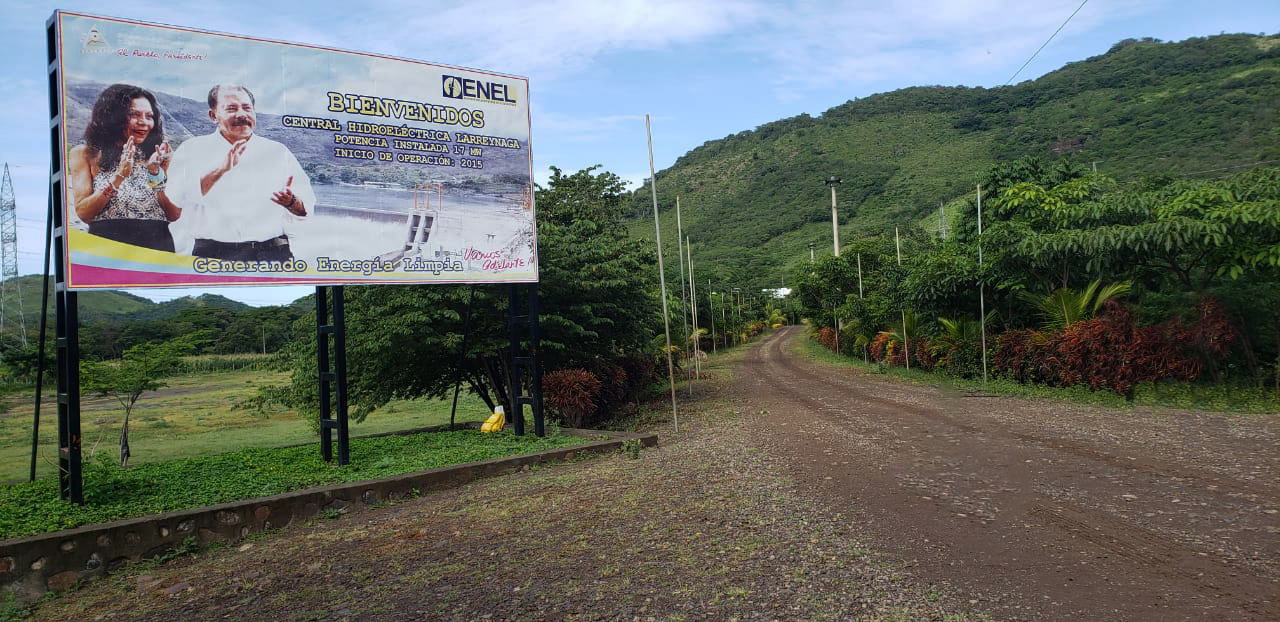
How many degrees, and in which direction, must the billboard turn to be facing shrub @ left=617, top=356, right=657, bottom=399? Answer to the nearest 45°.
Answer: approximately 90° to its left

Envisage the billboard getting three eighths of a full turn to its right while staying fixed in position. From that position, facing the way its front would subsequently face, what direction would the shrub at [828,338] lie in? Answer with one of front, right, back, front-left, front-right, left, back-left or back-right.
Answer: back-right

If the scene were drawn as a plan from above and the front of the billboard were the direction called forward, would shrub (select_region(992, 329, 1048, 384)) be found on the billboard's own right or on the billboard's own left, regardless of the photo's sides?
on the billboard's own left

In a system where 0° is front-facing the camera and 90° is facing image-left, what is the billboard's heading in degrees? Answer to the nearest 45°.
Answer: approximately 315°

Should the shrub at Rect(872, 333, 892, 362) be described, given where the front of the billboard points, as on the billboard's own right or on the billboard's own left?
on the billboard's own left

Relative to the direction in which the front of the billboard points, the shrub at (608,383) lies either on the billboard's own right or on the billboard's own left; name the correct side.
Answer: on the billboard's own left

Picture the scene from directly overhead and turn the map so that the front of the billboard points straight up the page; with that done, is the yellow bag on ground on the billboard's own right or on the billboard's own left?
on the billboard's own left
